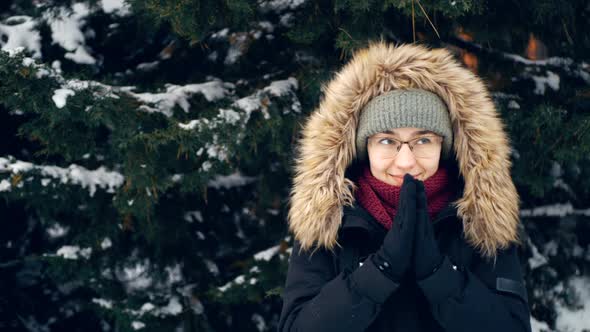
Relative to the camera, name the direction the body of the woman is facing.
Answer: toward the camera
